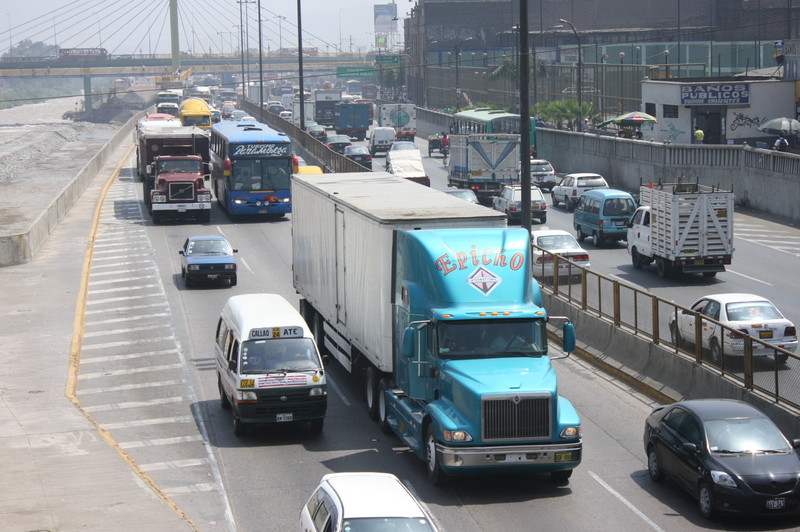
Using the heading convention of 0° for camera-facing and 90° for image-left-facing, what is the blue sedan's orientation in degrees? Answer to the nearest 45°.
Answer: approximately 0°

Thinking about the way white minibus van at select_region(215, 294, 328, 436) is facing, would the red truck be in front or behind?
behind

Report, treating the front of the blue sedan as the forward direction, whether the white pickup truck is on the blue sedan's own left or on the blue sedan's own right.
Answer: on the blue sedan's own left

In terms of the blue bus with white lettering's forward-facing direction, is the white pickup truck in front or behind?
in front

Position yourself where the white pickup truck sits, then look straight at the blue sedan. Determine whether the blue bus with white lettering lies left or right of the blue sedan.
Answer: right

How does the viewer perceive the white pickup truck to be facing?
facing away from the viewer and to the left of the viewer

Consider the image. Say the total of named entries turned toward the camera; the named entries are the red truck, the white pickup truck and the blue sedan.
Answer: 2

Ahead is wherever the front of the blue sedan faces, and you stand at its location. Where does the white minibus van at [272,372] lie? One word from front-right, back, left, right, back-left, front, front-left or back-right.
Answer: front

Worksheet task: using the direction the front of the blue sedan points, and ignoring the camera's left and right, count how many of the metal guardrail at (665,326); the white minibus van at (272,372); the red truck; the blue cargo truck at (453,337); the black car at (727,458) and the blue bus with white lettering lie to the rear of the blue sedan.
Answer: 2

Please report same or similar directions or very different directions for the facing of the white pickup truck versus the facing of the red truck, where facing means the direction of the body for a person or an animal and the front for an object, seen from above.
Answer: very different directions

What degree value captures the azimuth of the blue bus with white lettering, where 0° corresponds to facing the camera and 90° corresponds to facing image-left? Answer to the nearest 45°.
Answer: approximately 0°

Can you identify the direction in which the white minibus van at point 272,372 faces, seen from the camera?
facing the viewer
